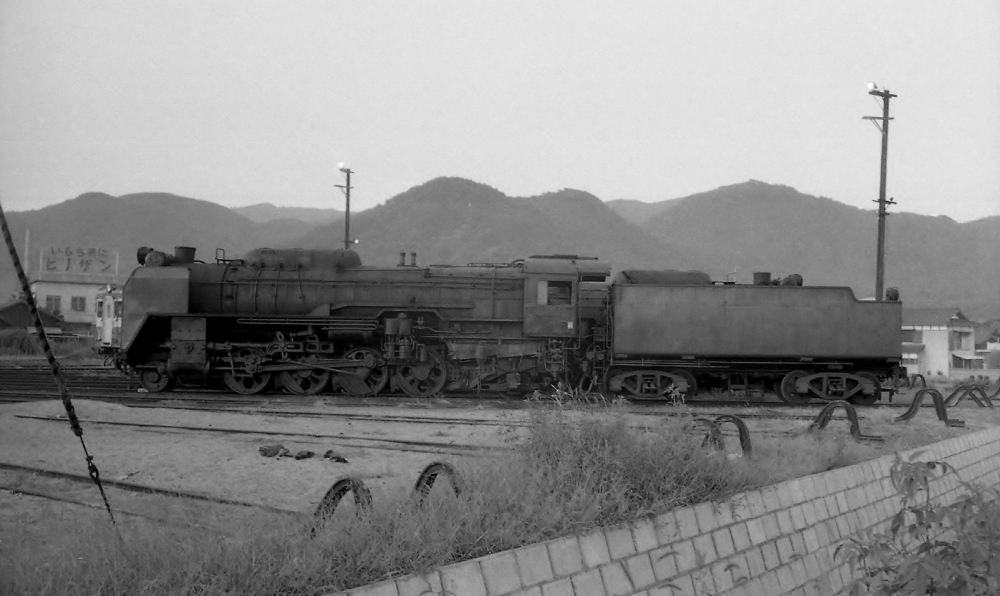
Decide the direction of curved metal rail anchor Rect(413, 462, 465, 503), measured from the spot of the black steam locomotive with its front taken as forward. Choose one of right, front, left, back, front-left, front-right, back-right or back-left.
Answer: left

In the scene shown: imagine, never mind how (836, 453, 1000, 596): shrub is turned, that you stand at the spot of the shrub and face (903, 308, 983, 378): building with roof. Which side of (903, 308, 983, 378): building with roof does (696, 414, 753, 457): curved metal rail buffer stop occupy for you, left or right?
left

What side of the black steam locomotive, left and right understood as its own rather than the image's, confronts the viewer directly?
left

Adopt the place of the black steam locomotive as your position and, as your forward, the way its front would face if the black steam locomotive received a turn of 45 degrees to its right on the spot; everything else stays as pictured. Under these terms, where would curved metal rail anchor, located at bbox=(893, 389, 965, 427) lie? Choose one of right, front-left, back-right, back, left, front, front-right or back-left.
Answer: back

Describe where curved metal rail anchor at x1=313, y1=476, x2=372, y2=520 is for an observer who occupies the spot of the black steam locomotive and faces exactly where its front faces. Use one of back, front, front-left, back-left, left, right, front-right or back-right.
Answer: left

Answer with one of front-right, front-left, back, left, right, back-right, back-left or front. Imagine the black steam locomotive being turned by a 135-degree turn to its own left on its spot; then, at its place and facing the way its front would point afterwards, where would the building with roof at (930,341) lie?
left

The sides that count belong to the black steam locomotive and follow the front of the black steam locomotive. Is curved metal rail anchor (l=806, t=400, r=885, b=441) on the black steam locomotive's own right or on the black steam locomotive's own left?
on the black steam locomotive's own left

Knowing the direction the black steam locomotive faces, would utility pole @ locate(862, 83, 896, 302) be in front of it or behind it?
behind

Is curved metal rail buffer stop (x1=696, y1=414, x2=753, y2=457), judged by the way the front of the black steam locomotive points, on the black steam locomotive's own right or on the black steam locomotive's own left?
on the black steam locomotive's own left
